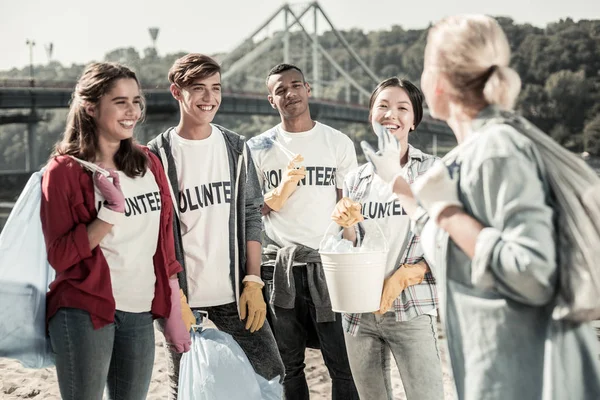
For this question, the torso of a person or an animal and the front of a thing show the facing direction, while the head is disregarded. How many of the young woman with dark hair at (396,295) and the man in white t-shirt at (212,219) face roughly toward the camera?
2

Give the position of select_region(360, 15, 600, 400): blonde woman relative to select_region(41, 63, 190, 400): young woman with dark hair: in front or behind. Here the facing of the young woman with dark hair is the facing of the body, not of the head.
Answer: in front

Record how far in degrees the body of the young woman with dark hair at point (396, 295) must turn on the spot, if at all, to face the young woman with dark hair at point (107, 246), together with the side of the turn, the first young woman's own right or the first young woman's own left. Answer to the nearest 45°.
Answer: approximately 90° to the first young woman's own right

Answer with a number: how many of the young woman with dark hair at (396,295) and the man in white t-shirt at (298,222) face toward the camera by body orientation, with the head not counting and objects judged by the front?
2

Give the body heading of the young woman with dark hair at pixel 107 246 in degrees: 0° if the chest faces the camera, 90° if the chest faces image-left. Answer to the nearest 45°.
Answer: approximately 315°

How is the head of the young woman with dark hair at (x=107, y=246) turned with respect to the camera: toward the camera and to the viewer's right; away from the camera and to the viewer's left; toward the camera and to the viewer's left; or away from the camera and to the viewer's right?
toward the camera and to the viewer's right

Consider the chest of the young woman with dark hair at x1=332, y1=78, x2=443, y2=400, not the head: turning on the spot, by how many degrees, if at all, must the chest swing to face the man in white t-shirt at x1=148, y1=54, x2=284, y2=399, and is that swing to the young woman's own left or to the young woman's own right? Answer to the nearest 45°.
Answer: approximately 90° to the young woman's own right

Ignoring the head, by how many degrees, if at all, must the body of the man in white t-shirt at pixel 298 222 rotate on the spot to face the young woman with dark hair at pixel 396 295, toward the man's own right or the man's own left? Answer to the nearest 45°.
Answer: approximately 45° to the man's own left

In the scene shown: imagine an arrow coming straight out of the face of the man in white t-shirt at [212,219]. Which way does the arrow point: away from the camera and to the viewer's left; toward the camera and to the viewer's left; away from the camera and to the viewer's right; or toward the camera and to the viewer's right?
toward the camera and to the viewer's right

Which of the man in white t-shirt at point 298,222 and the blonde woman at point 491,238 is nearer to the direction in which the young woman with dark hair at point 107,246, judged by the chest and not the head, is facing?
the blonde woman

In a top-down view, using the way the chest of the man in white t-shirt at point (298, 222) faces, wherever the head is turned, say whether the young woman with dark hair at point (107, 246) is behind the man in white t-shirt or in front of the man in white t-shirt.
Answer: in front
